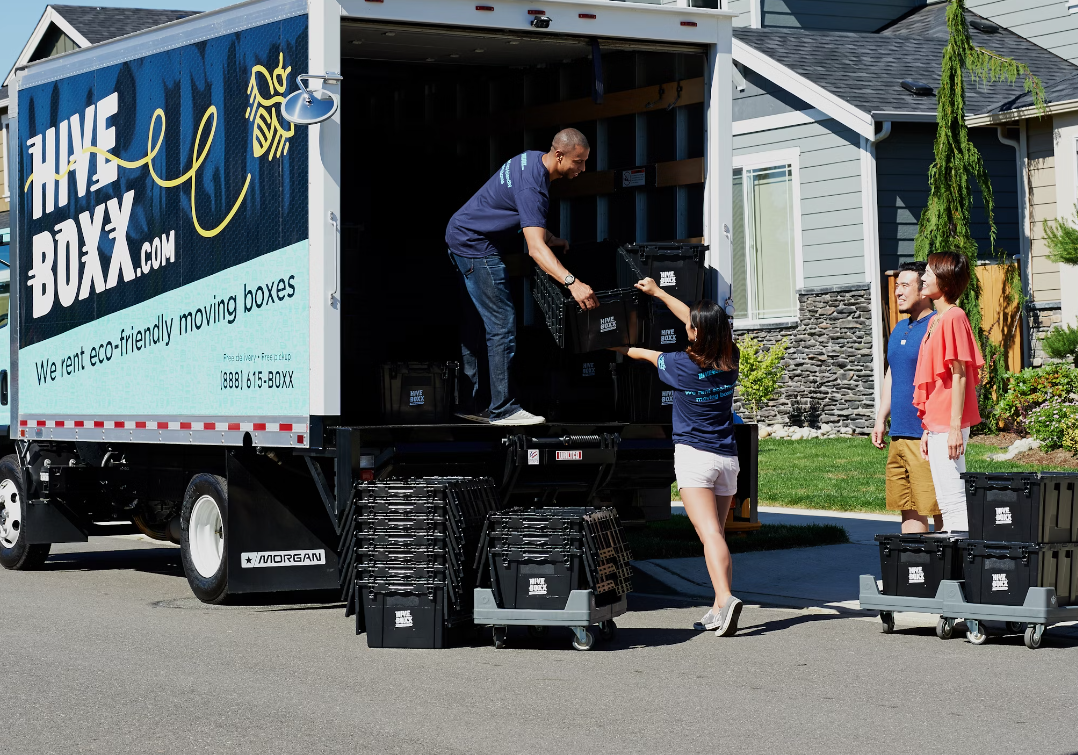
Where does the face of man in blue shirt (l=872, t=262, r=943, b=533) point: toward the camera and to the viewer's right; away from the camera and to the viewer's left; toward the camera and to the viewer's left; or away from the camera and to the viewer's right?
toward the camera and to the viewer's left

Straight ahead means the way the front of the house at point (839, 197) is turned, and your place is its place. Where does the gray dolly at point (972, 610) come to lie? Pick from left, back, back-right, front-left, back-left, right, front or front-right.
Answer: front-left

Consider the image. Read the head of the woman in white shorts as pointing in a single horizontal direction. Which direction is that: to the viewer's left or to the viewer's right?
to the viewer's left

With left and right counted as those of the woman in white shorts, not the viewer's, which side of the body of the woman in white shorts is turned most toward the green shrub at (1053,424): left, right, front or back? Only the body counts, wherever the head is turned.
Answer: right

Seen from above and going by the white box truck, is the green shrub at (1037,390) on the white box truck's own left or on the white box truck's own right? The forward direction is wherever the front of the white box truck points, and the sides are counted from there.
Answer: on the white box truck's own right

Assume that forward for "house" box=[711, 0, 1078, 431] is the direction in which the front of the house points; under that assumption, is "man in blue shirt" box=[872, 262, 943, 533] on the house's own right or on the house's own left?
on the house's own left

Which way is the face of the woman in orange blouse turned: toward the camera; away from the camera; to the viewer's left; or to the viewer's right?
to the viewer's left

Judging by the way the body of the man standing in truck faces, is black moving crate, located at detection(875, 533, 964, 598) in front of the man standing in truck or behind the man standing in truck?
in front

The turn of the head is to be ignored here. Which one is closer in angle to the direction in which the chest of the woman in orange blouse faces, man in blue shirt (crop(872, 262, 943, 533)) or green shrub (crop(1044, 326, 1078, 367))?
the man in blue shirt

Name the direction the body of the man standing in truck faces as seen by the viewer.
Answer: to the viewer's right

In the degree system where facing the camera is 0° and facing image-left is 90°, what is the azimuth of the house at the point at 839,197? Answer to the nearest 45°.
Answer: approximately 45°

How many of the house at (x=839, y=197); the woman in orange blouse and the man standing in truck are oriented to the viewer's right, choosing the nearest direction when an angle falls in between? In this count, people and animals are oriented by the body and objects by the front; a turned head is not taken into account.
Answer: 1

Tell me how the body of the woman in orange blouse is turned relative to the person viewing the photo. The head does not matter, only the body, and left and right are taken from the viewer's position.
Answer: facing to the left of the viewer
